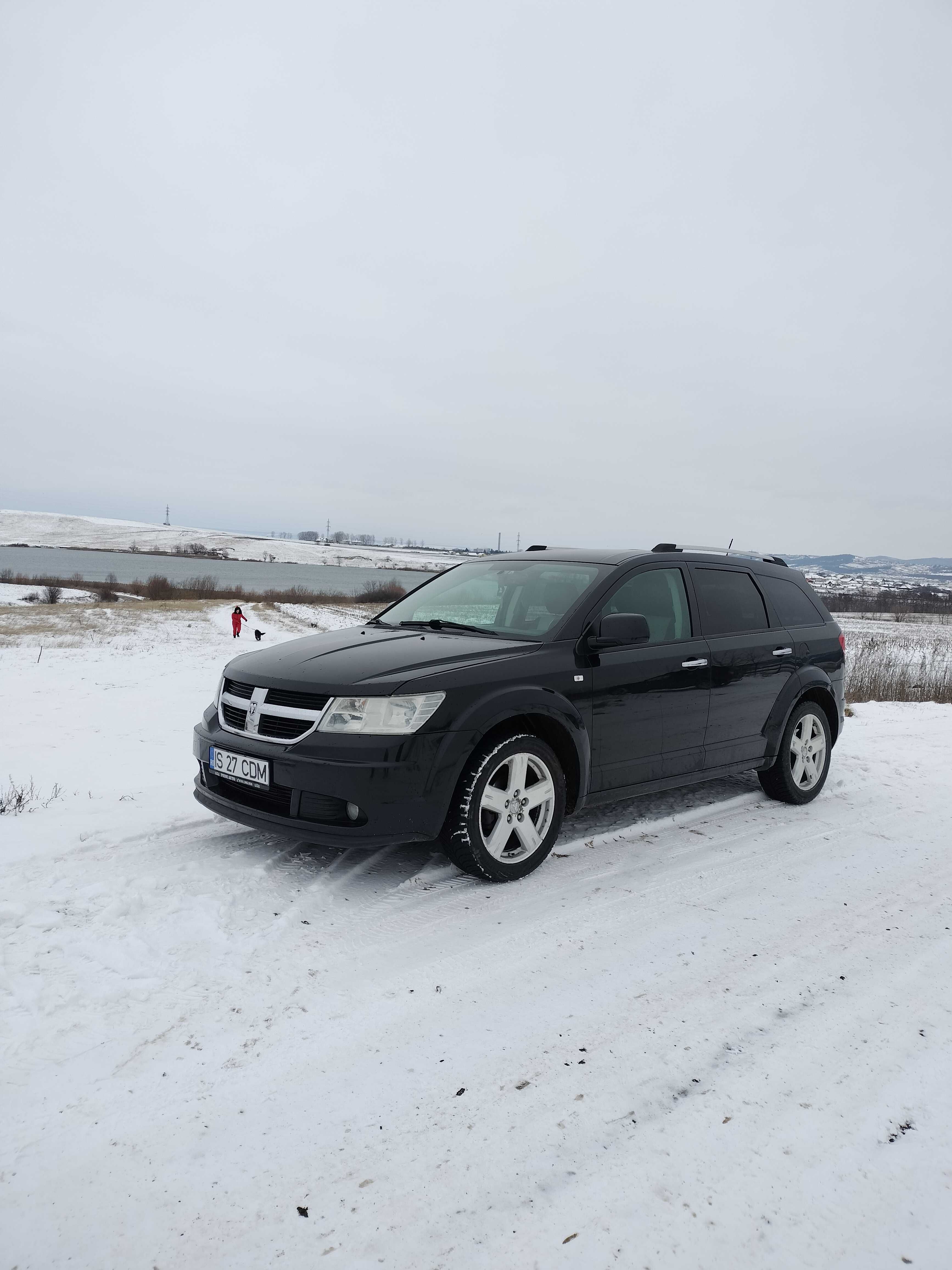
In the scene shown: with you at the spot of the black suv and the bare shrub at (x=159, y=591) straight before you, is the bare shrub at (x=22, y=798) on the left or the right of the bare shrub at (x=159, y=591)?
left

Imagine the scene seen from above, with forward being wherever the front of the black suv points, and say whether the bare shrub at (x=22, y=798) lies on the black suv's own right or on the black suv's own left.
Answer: on the black suv's own right

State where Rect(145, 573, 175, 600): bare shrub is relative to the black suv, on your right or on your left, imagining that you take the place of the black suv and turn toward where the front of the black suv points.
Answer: on your right
